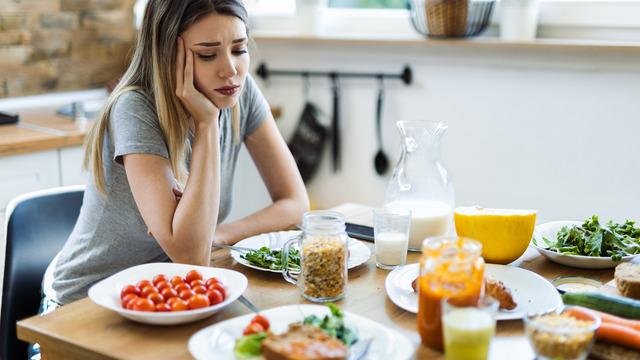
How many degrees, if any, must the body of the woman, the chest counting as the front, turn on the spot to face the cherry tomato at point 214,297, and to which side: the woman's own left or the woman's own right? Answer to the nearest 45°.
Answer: approximately 45° to the woman's own right

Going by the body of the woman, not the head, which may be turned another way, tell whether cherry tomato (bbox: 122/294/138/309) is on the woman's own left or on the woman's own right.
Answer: on the woman's own right

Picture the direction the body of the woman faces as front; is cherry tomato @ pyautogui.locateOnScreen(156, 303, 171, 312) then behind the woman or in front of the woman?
in front

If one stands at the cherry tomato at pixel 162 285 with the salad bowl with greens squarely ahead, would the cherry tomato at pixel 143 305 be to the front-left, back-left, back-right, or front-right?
back-right

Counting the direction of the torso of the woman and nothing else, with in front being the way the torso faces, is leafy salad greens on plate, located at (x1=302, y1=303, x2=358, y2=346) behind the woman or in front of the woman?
in front

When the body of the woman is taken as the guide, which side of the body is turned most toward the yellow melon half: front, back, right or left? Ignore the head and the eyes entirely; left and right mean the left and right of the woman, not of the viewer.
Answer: front

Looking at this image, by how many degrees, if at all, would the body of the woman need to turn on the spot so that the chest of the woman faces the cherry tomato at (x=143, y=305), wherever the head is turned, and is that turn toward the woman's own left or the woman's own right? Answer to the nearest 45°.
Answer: approximately 45° to the woman's own right

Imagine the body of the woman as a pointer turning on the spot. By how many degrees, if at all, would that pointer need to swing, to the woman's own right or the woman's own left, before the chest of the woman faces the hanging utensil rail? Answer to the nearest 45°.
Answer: approximately 90° to the woman's own left

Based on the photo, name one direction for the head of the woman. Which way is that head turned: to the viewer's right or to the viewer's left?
to the viewer's right

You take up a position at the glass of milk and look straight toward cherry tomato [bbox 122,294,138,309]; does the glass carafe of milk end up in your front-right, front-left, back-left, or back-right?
back-right

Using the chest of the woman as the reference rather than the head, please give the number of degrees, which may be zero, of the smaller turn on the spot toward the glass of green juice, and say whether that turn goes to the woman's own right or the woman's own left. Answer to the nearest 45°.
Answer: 0° — they already face it

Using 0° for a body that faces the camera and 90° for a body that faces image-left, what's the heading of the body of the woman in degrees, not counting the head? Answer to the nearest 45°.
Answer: approximately 315°
